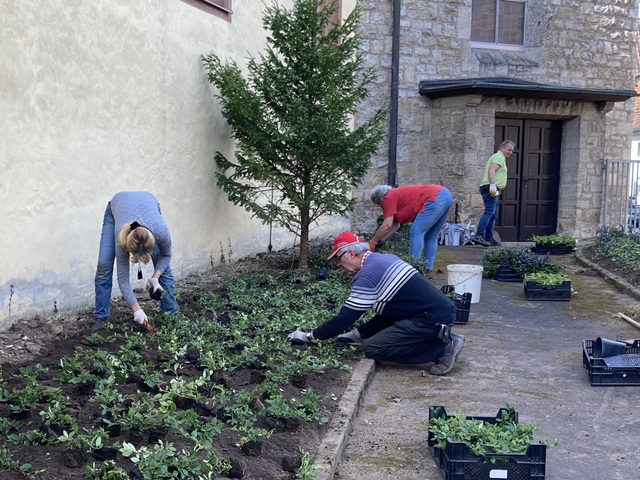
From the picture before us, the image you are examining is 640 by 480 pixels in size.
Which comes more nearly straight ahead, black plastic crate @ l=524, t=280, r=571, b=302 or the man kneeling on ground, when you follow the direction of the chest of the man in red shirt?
the man kneeling on ground

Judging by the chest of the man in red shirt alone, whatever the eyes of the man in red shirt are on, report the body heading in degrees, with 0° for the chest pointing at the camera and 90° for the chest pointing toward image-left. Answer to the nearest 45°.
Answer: approximately 90°

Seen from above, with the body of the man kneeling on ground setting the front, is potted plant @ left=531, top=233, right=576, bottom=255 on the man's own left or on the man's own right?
on the man's own right

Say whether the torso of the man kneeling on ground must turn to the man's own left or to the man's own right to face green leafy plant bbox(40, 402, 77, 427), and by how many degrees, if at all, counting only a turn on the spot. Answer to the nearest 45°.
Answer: approximately 45° to the man's own left

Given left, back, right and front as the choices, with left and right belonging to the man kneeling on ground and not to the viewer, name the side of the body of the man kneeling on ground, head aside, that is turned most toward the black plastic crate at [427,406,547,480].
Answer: left

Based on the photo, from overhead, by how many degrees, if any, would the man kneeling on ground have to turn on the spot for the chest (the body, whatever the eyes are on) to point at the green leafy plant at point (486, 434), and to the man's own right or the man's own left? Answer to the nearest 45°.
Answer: approximately 90° to the man's own left

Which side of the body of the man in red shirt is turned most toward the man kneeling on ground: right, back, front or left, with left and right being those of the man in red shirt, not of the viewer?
left

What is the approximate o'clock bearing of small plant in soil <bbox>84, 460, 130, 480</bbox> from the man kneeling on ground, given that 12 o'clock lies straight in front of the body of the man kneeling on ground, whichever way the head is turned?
The small plant in soil is roughly at 10 o'clock from the man kneeling on ground.

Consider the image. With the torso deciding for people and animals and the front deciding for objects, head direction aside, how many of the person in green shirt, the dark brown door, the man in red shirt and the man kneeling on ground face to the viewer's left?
2

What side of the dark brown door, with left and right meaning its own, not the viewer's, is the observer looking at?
front

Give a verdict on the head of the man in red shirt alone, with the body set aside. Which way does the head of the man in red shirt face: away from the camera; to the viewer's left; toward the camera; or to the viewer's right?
to the viewer's left

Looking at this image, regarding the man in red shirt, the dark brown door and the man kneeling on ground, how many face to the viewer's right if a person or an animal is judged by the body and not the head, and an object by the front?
0

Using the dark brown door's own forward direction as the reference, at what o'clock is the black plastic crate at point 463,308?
The black plastic crate is roughly at 12 o'clock from the dark brown door.

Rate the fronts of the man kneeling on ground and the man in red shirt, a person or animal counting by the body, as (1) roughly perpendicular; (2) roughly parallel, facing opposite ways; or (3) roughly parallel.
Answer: roughly parallel
